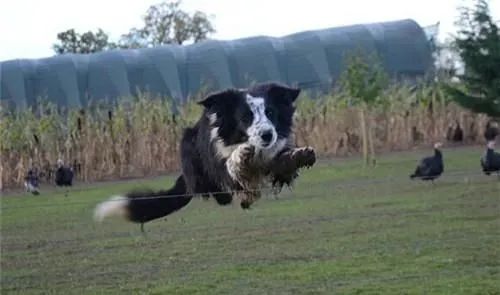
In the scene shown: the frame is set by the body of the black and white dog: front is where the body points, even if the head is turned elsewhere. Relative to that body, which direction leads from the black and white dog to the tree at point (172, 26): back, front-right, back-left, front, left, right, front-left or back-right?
back-left

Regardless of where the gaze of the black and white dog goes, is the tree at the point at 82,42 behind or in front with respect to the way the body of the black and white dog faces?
behind

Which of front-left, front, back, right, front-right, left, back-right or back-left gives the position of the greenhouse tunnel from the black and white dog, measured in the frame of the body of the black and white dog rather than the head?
back-left

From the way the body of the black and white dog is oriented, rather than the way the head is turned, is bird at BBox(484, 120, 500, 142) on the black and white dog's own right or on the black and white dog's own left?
on the black and white dog's own left

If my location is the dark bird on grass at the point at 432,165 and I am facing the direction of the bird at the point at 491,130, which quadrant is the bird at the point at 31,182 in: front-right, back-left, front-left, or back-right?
back-left

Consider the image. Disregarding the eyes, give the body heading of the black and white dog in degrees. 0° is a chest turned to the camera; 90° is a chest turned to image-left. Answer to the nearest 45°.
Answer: approximately 315°
